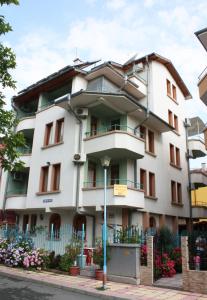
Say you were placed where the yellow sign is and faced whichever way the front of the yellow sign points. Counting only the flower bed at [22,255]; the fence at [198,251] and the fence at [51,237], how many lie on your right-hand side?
2

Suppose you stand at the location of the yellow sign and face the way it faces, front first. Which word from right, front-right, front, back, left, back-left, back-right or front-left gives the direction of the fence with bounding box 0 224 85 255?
right

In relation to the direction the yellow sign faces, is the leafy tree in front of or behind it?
in front

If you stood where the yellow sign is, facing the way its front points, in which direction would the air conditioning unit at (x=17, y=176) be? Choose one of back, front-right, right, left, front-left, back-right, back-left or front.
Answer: back-right

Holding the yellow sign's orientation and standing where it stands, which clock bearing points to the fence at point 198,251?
The fence is roughly at 11 o'clock from the yellow sign.
